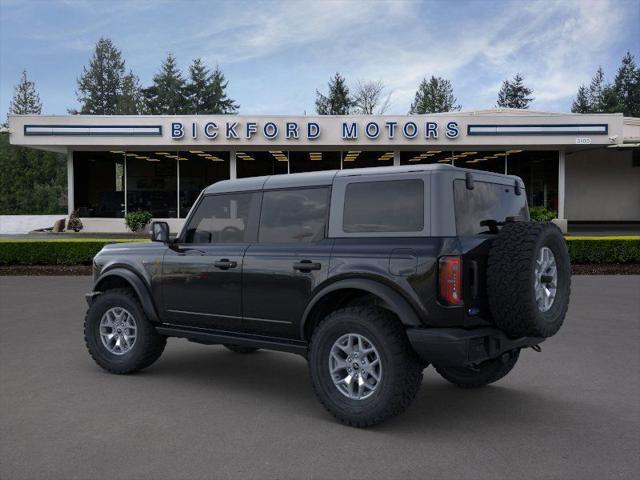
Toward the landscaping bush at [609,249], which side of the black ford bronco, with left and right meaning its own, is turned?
right

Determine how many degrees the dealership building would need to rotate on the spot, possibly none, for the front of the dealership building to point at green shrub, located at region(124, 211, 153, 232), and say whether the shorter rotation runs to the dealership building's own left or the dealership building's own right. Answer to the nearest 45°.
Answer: approximately 90° to the dealership building's own right

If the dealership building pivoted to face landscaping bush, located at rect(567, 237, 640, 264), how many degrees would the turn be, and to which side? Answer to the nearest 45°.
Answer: approximately 45° to its left

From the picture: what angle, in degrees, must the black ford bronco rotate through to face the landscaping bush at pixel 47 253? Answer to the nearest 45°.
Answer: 0° — it already faces it

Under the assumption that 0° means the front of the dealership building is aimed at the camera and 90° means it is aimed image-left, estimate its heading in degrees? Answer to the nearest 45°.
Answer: approximately 0°

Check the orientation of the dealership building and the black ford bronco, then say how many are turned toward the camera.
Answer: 1

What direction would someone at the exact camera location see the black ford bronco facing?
facing away from the viewer and to the left of the viewer

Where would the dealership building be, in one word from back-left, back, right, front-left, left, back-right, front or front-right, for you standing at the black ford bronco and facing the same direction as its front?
front-right
